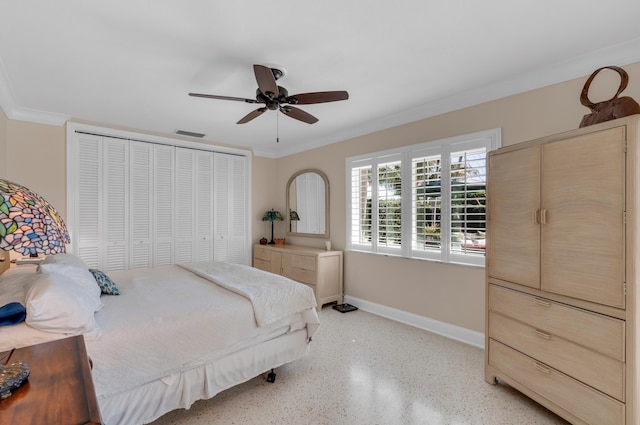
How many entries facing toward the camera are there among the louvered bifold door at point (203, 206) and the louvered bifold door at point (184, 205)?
2

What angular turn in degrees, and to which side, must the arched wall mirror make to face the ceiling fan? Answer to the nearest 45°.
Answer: approximately 45° to its left

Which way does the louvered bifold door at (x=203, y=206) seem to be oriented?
toward the camera

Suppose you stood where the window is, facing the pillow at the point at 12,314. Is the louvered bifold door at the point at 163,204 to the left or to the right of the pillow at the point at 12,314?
right

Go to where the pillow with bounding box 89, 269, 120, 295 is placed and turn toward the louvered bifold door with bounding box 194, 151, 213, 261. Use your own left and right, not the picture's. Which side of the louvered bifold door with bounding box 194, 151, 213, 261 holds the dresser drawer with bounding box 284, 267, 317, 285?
right

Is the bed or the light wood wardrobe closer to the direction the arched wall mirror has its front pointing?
the bed

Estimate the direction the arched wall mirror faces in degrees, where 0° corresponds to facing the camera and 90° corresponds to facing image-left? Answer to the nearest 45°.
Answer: approximately 45°

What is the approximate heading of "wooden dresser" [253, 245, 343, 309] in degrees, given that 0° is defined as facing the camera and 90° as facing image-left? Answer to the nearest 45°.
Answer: approximately 45°

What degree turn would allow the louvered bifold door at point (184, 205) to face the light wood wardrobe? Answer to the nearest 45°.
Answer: approximately 45° to its left
